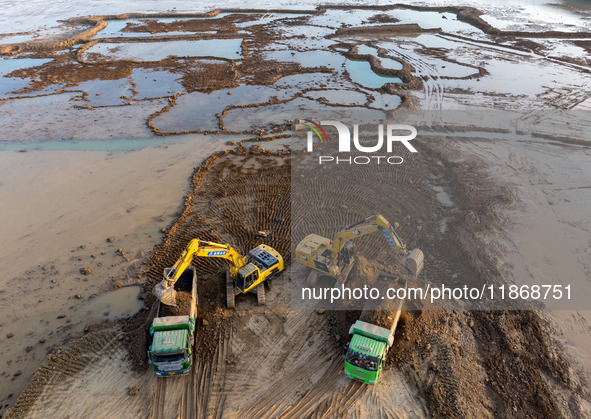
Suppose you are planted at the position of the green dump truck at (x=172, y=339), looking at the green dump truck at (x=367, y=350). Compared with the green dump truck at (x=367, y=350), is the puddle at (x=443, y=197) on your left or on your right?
left

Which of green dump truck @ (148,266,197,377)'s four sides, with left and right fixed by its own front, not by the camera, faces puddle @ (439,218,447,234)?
left

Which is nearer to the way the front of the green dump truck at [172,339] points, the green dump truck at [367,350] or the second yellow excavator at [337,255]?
the green dump truck

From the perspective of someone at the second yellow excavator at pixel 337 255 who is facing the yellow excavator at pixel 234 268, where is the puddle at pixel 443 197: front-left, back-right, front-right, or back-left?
back-right

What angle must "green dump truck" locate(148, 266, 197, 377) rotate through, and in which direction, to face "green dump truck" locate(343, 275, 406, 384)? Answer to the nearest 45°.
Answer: approximately 45° to its left

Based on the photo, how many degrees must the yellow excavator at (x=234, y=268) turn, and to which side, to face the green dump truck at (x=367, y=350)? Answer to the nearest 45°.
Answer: approximately 90° to its left

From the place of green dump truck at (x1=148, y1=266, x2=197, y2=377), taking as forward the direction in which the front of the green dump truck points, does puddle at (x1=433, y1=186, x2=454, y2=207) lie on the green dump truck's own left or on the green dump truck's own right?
on the green dump truck's own left

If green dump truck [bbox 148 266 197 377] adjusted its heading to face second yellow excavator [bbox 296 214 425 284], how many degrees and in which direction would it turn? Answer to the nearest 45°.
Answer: approximately 90° to its left

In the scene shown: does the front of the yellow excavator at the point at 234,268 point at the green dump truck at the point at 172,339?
yes

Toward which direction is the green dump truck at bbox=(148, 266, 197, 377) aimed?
toward the camera

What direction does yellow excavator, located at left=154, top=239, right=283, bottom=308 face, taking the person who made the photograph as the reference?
facing the viewer and to the left of the viewer

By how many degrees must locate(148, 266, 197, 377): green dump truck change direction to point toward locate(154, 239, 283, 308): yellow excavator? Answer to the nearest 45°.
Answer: approximately 135° to its left

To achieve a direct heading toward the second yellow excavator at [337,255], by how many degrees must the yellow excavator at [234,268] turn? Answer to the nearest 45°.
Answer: approximately 135° to its left

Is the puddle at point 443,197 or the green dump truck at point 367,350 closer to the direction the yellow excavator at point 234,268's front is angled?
the green dump truck

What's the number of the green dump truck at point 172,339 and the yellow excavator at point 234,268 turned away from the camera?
0
